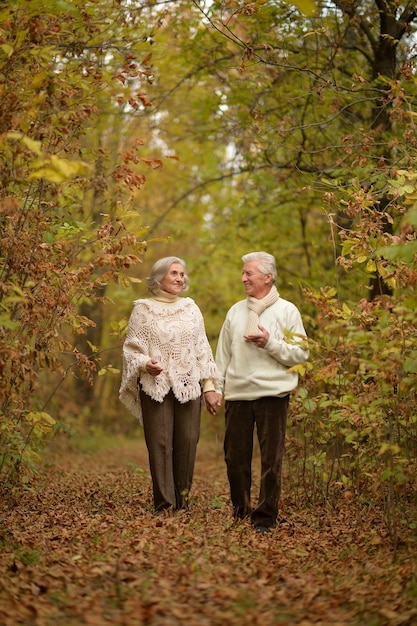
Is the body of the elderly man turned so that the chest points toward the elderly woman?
no

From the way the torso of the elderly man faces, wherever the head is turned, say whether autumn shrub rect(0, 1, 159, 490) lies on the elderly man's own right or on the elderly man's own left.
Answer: on the elderly man's own right

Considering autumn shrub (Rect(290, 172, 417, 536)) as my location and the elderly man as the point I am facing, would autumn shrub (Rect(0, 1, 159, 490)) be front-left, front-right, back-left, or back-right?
front-right

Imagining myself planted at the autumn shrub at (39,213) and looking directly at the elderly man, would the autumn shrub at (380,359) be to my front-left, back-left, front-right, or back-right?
front-right

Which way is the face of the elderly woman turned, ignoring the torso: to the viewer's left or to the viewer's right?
to the viewer's right

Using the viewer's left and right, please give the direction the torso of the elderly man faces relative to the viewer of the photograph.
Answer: facing the viewer

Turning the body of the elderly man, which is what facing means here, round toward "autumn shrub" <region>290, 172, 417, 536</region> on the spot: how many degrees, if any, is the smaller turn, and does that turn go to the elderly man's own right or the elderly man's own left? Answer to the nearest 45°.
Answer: approximately 45° to the elderly man's own left
